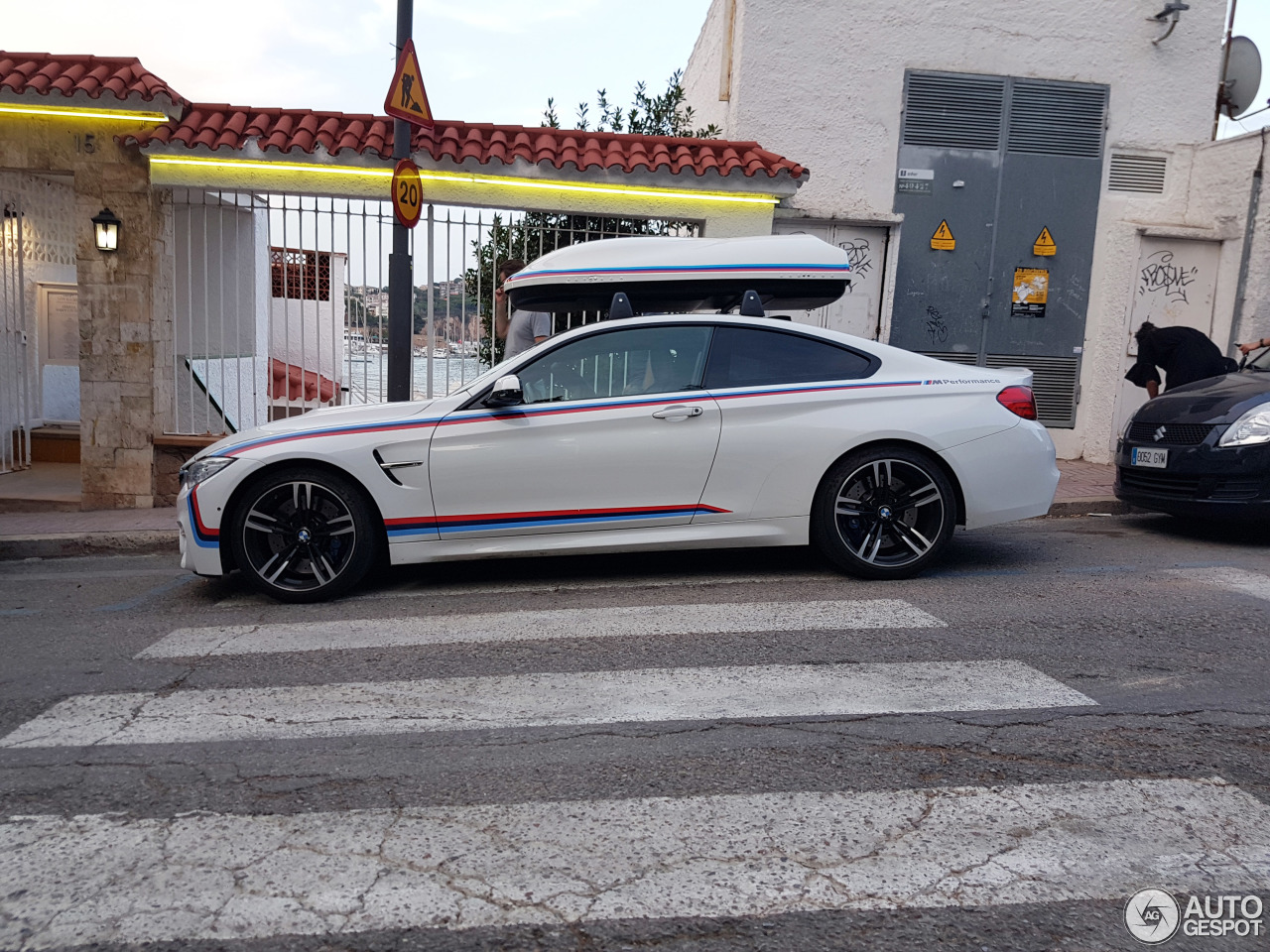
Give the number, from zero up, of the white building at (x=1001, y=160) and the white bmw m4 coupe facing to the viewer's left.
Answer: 1

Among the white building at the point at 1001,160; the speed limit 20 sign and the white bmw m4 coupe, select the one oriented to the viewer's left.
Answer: the white bmw m4 coupe

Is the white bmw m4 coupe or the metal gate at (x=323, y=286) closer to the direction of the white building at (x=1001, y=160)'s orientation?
the white bmw m4 coupe

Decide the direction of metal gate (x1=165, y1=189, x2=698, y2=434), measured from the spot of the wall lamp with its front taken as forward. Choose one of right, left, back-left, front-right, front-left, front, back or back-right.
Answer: left

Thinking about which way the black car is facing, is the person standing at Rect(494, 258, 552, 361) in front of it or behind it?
in front

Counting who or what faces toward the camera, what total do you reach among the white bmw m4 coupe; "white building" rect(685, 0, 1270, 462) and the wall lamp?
2

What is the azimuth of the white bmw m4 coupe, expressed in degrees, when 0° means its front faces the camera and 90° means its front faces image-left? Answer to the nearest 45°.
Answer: approximately 90°

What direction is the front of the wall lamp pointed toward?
toward the camera

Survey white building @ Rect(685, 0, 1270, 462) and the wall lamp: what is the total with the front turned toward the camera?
2

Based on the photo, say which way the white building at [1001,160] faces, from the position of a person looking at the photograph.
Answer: facing the viewer
